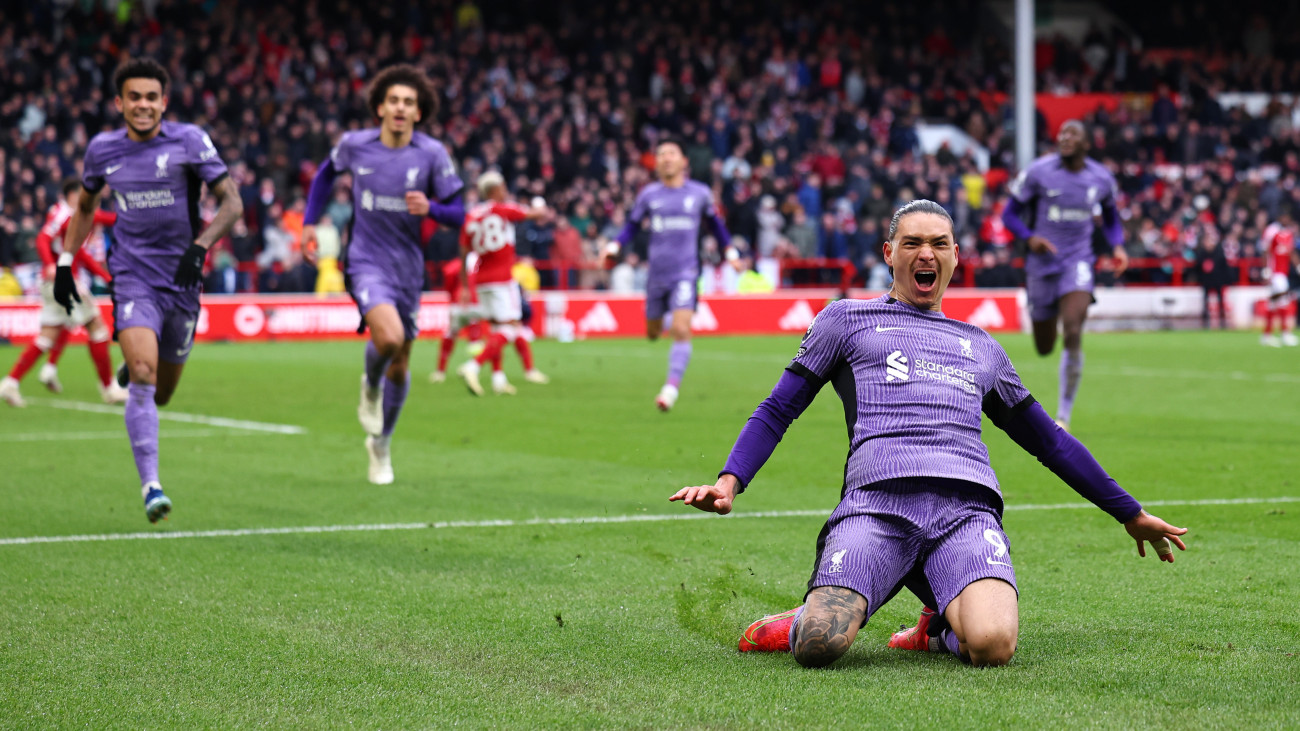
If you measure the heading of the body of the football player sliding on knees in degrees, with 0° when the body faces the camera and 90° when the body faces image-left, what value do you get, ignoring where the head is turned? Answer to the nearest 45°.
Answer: approximately 0°

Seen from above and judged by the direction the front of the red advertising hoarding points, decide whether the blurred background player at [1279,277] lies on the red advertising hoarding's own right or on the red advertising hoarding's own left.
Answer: on the red advertising hoarding's own left

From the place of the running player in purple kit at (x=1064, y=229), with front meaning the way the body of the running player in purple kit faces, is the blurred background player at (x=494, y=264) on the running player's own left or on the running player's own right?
on the running player's own right

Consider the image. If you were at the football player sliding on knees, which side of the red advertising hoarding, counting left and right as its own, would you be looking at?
front

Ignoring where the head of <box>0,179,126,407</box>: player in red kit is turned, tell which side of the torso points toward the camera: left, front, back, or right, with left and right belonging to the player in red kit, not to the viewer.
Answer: right

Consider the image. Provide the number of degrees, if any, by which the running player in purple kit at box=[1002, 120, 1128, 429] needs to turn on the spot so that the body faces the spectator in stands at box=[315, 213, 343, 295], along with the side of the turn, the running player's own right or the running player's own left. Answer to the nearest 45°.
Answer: approximately 135° to the running player's own right

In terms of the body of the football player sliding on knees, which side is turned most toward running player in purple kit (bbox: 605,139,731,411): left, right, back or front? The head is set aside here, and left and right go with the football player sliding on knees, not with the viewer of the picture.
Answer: back

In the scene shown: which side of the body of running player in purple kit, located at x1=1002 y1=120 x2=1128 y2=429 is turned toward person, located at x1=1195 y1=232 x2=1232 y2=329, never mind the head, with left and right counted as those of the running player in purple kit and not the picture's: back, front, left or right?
back
